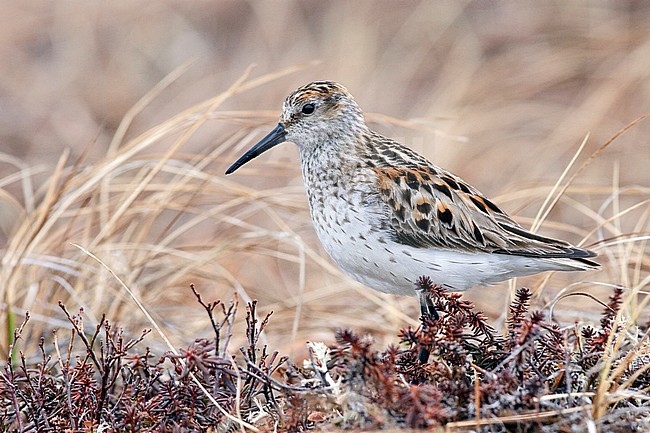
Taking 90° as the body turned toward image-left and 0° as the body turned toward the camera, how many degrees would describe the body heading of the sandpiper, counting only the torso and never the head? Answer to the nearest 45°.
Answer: approximately 90°
